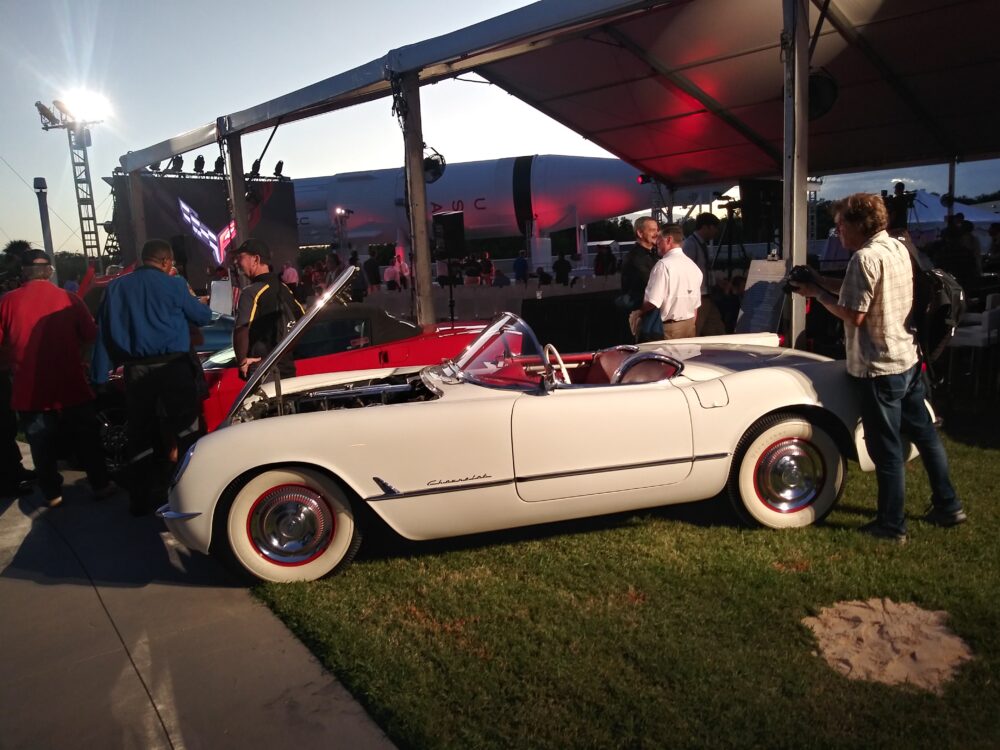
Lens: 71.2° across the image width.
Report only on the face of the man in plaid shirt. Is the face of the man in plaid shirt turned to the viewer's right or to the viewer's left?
to the viewer's left

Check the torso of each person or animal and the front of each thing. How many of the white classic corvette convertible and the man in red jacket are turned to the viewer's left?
1

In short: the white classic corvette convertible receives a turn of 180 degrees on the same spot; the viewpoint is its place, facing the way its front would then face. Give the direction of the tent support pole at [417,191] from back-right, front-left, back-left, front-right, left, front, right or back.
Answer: left

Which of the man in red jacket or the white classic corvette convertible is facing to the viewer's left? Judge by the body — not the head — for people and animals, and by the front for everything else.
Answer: the white classic corvette convertible

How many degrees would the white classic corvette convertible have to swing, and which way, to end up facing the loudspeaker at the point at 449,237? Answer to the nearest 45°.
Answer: approximately 90° to its right

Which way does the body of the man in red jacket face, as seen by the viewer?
away from the camera

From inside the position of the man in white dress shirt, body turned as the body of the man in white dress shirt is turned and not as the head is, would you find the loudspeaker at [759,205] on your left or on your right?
on your right

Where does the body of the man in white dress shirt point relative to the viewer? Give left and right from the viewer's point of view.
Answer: facing away from the viewer and to the left of the viewer

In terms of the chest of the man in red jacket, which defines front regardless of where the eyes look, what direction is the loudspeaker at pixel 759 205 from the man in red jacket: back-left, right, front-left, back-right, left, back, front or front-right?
right

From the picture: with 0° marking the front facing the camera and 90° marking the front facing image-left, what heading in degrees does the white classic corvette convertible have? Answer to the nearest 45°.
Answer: approximately 90°

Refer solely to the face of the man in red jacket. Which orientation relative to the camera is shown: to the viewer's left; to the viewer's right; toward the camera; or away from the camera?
away from the camera

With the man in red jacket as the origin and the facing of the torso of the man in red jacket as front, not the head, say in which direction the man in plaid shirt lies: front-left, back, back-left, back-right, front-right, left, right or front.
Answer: back-right
